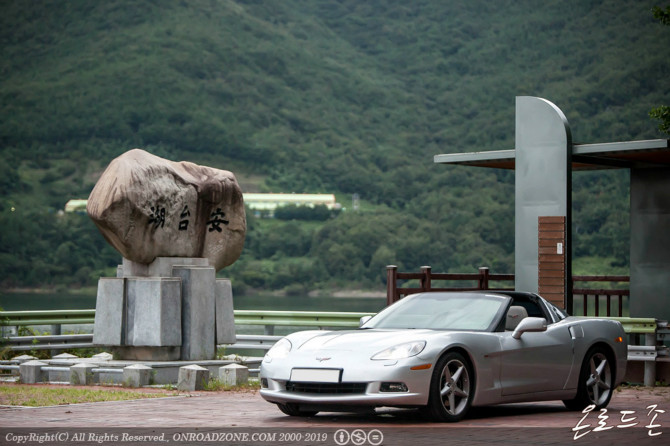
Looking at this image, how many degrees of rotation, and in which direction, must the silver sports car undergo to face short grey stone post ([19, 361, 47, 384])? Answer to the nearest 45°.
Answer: approximately 90° to its right

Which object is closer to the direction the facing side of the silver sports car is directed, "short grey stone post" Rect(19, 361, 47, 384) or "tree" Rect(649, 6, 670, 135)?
the short grey stone post

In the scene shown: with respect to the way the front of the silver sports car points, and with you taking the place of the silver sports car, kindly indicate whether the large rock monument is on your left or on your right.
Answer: on your right

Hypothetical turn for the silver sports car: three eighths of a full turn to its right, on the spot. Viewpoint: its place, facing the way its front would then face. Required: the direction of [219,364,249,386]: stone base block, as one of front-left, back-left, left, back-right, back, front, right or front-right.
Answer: front-left

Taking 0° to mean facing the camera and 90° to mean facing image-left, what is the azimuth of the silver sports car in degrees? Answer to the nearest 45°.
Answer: approximately 45°

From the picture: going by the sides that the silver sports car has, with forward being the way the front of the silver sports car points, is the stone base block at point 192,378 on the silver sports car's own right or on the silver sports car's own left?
on the silver sports car's own right

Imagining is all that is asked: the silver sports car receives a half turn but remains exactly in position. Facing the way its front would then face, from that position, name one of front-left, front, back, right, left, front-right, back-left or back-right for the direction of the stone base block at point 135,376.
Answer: left

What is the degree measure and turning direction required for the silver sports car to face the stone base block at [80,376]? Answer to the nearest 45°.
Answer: approximately 90° to its right

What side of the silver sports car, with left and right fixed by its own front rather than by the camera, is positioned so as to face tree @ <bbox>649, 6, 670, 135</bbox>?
back
